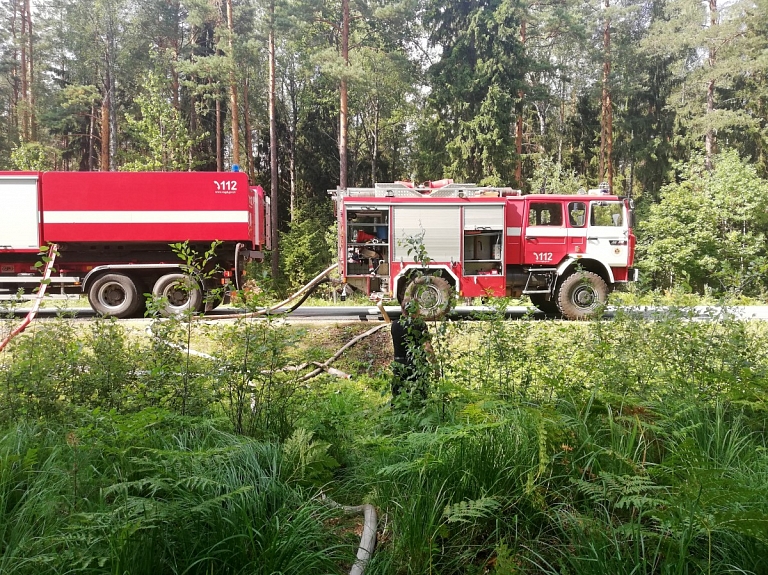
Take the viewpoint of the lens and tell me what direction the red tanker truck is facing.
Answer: facing to the left of the viewer

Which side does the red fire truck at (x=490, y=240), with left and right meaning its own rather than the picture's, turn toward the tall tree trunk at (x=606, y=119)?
left

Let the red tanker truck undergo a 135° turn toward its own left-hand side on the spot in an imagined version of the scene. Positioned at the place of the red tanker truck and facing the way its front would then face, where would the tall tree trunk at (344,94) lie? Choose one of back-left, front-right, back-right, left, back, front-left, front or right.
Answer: left

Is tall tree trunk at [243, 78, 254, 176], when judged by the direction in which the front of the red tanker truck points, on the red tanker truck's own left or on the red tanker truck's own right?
on the red tanker truck's own right

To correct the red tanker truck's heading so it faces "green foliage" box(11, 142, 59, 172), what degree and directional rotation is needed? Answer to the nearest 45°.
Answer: approximately 90° to its right

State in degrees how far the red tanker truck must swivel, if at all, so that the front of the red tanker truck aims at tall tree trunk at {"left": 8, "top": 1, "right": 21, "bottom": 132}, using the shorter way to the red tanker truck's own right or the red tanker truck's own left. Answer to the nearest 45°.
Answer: approximately 90° to the red tanker truck's own right

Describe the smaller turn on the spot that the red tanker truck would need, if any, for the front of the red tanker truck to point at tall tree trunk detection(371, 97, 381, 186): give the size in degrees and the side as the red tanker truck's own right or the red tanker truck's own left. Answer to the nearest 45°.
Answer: approximately 135° to the red tanker truck's own right

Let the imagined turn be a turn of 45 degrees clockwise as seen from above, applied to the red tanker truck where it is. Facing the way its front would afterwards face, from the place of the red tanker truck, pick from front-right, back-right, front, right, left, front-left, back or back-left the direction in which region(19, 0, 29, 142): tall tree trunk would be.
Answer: front-right

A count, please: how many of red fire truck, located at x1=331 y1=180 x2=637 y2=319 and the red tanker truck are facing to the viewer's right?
1

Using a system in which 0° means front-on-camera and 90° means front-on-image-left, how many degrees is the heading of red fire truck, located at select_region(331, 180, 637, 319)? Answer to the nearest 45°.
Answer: approximately 270°

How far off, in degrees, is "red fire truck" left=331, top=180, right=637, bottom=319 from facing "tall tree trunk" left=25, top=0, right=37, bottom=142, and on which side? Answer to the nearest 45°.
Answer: approximately 135° to its left

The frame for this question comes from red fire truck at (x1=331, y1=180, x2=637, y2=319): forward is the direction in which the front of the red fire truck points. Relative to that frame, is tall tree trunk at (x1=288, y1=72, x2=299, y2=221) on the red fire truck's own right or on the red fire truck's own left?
on the red fire truck's own left

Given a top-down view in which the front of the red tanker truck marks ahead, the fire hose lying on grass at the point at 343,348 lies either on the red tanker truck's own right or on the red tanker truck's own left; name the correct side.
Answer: on the red tanker truck's own left

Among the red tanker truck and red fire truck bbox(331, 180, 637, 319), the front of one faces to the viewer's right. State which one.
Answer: the red fire truck
